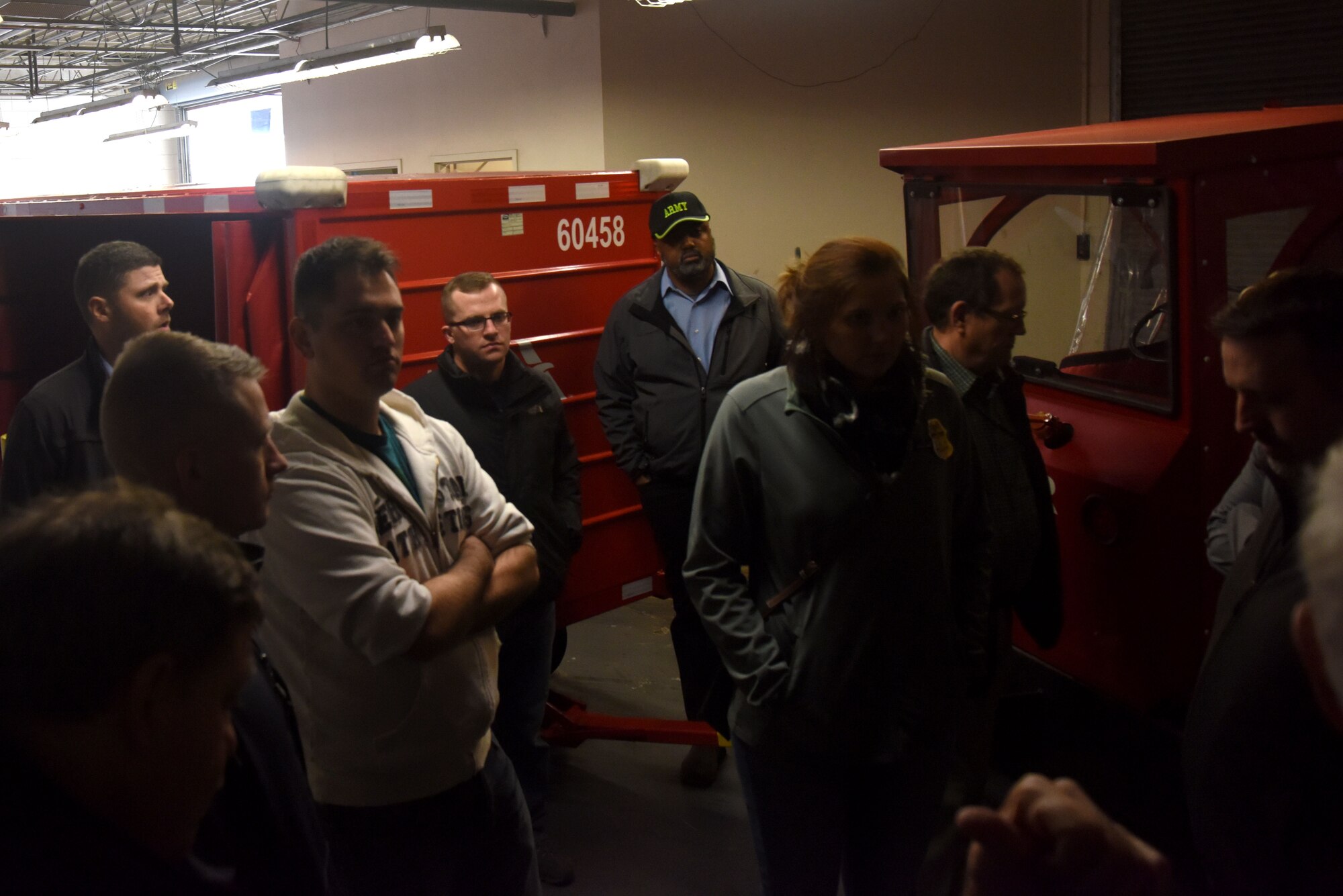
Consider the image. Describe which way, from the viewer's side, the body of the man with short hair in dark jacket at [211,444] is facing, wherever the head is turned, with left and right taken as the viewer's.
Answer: facing to the right of the viewer

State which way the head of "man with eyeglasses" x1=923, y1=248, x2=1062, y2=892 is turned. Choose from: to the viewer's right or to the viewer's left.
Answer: to the viewer's right

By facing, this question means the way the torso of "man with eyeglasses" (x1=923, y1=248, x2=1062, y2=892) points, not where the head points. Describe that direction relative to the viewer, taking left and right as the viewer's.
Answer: facing to the right of the viewer

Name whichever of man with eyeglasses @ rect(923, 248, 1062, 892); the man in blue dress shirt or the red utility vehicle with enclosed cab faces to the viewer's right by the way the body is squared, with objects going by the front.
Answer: the man with eyeglasses

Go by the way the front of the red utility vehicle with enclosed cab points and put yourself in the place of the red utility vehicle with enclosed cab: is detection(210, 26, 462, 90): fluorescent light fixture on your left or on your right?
on your right

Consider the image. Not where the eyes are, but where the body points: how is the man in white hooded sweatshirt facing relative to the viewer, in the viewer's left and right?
facing the viewer and to the right of the viewer

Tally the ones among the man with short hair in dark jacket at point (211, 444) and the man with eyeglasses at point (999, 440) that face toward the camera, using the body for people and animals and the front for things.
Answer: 0

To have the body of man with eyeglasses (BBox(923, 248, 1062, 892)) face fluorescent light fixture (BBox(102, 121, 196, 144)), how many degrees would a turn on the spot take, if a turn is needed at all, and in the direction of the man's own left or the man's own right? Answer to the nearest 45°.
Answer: approximately 135° to the man's own left

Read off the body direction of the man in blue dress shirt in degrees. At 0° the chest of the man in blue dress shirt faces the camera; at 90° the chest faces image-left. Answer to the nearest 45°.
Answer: approximately 0°

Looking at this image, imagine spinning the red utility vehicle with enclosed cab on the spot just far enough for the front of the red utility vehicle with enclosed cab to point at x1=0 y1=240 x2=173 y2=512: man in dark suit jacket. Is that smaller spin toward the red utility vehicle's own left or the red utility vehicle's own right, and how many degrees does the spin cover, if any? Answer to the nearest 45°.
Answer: approximately 45° to the red utility vehicle's own right

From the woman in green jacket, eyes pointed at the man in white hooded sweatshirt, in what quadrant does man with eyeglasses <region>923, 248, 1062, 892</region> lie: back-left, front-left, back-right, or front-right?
back-right
